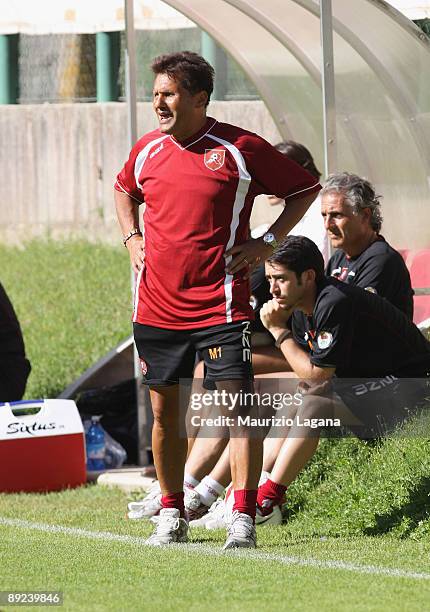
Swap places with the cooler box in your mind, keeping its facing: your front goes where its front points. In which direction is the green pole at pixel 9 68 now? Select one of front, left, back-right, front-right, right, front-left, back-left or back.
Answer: back

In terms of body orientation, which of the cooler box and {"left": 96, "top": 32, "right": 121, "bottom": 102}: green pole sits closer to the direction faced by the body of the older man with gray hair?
the cooler box

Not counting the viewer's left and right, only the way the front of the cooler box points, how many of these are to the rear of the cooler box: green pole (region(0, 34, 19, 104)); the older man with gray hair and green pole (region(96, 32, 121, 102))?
2

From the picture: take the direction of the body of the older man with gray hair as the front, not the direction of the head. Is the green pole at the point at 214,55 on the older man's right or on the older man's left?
on the older man's right

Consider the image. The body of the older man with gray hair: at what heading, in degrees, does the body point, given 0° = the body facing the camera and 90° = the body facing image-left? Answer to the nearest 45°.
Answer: approximately 45°

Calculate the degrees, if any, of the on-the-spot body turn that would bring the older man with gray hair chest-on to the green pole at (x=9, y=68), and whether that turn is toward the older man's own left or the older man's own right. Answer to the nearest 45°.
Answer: approximately 90° to the older man's own right

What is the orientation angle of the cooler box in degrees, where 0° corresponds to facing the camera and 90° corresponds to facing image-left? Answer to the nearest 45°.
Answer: approximately 0°
